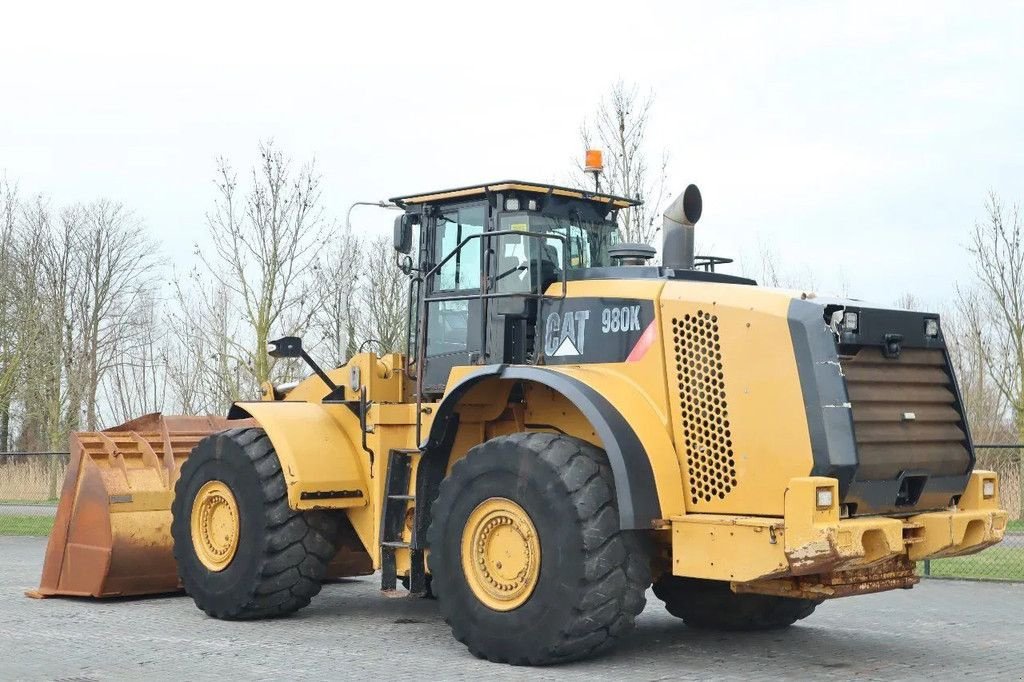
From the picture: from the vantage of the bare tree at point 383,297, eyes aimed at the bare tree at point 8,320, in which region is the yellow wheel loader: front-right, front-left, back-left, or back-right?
back-left

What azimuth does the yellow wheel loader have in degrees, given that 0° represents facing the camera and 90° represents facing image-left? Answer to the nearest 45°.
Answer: approximately 135°

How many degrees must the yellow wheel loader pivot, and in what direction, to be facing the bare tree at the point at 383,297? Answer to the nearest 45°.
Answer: approximately 45° to its right

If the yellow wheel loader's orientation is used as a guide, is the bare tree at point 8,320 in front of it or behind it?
in front

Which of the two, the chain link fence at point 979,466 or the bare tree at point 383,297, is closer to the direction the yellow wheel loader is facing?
the bare tree
